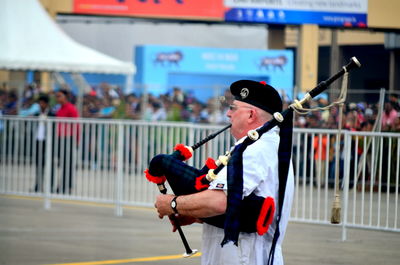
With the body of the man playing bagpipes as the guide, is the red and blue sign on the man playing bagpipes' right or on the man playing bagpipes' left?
on the man playing bagpipes' right

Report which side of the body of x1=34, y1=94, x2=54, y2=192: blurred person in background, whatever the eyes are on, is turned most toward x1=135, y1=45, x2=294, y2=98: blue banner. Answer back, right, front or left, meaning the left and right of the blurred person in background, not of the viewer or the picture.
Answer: back

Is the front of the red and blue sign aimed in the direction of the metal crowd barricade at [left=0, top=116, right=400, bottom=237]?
yes

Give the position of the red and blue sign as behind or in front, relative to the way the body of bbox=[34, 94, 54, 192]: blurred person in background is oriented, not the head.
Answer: behind

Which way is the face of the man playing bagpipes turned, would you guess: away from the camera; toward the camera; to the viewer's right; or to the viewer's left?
to the viewer's left

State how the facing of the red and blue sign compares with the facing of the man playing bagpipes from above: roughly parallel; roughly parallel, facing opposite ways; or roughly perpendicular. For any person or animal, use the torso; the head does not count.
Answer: roughly perpendicular

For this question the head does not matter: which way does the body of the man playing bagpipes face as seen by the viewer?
to the viewer's left
